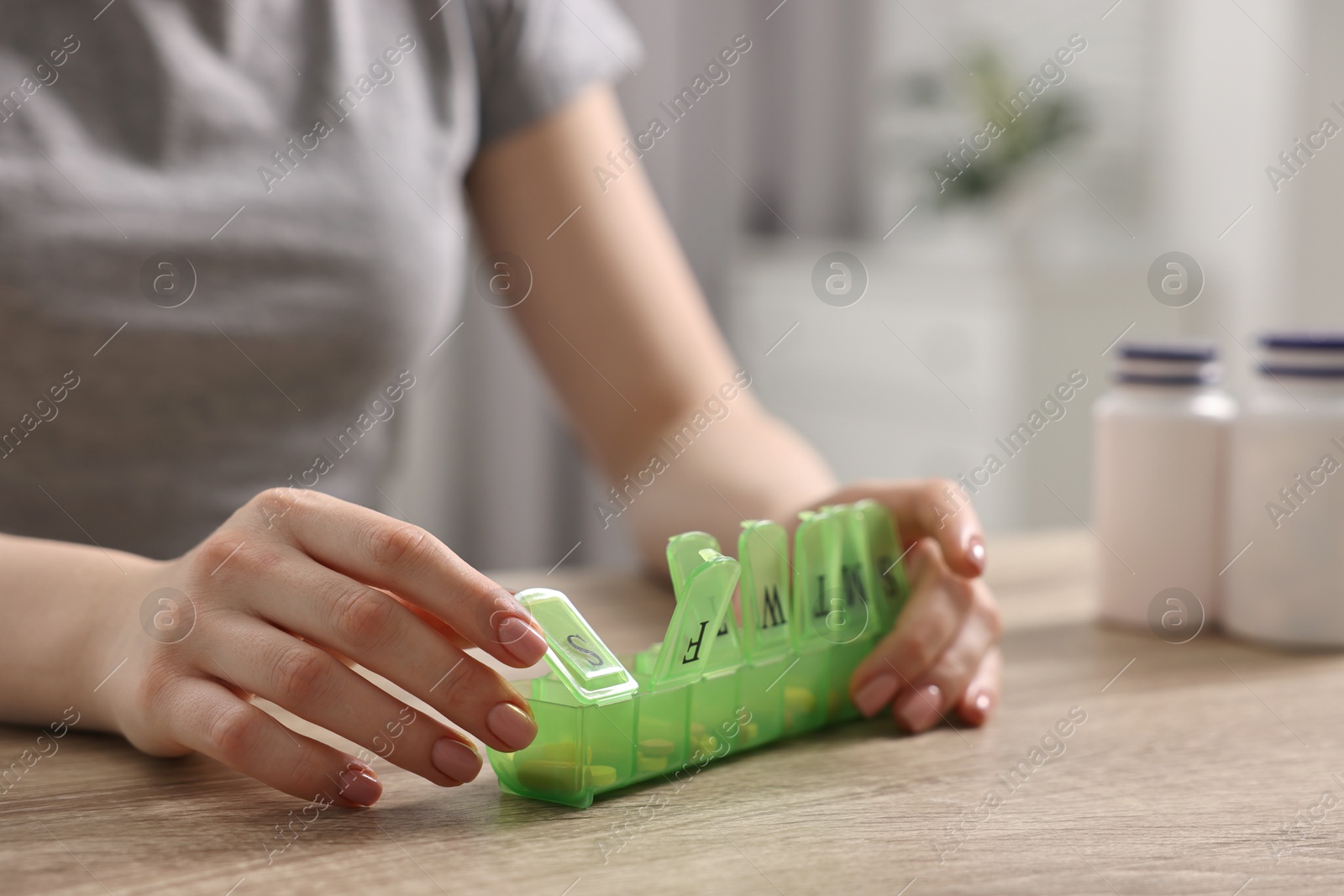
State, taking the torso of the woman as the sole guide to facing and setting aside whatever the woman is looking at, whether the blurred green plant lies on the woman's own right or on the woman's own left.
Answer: on the woman's own left

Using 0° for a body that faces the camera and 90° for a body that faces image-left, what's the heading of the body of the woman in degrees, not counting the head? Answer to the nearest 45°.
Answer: approximately 315°
